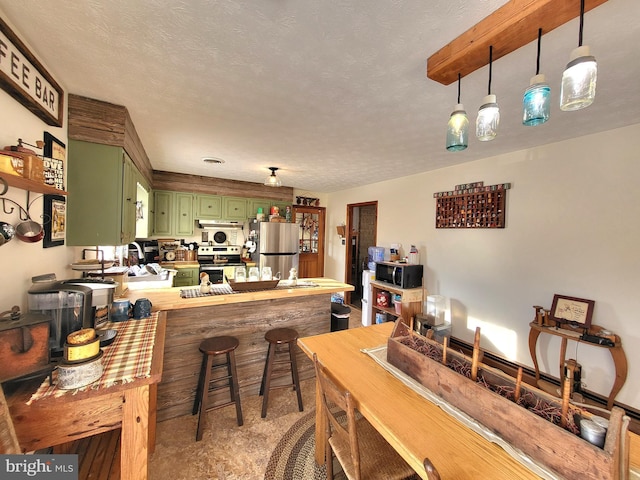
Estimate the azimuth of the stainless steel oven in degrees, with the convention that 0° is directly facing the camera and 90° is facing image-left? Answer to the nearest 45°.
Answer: approximately 0°

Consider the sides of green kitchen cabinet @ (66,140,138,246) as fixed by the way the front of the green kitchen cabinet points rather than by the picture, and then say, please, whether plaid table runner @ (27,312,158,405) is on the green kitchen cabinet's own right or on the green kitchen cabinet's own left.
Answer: on the green kitchen cabinet's own right

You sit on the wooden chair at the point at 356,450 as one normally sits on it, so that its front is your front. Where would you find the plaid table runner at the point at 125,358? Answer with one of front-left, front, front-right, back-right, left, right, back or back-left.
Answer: back-left

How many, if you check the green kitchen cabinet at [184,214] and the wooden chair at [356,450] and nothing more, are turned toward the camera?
1

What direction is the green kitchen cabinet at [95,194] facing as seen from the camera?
to the viewer's right

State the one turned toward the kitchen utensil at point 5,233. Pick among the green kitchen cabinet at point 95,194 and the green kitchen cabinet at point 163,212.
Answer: the green kitchen cabinet at point 163,212

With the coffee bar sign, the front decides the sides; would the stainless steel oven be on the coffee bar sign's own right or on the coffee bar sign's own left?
on the coffee bar sign's own left

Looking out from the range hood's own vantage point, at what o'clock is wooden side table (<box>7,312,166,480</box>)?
The wooden side table is roughly at 12 o'clock from the range hood.
